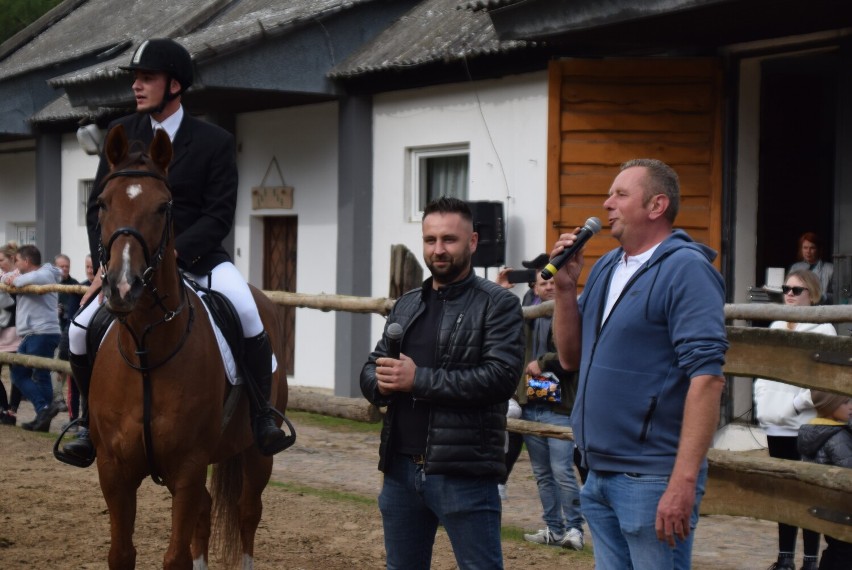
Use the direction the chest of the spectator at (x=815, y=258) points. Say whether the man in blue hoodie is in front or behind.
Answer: in front

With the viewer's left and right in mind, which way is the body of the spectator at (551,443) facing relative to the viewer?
facing the viewer and to the left of the viewer

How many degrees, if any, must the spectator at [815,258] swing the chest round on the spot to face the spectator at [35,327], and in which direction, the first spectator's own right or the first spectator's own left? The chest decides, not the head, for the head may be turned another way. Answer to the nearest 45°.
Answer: approximately 45° to the first spectator's own right

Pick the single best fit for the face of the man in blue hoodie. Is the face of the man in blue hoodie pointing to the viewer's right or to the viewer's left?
to the viewer's left

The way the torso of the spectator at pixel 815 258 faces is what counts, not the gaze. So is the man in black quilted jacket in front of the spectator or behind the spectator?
in front
